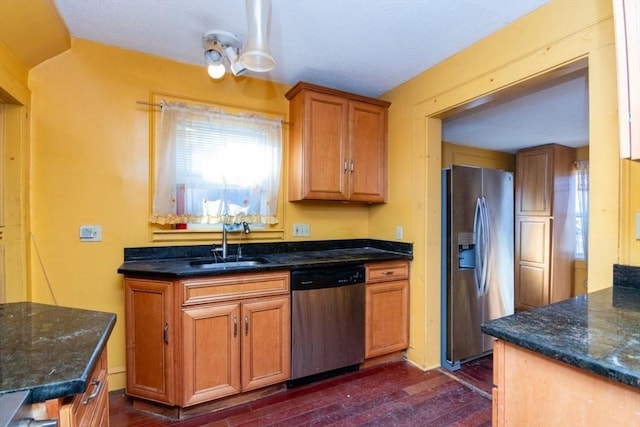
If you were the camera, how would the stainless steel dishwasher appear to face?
facing the viewer and to the right of the viewer

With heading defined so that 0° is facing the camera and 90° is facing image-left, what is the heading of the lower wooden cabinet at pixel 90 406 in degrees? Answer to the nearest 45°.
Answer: approximately 270°

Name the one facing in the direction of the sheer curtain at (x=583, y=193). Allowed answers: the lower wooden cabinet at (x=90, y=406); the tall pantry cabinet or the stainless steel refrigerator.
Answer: the lower wooden cabinet

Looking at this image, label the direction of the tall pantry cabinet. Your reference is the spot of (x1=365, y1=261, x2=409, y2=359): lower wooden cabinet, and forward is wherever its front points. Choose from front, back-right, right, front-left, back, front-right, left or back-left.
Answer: left

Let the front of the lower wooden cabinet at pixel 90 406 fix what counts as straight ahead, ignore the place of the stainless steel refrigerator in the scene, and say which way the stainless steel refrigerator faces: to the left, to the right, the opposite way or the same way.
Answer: to the right

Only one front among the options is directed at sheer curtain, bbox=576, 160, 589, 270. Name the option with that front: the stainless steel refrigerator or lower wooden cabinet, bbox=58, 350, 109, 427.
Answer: the lower wooden cabinet

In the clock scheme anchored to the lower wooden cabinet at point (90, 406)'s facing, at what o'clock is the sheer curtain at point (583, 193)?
The sheer curtain is roughly at 12 o'clock from the lower wooden cabinet.

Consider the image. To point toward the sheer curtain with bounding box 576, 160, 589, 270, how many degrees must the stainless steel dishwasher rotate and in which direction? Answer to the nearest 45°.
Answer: approximately 90° to its left

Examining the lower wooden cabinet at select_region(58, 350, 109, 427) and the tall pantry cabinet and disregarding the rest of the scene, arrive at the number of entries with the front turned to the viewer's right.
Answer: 1

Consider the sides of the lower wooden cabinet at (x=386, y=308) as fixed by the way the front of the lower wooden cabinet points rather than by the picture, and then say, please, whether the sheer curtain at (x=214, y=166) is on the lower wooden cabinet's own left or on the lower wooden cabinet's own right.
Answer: on the lower wooden cabinet's own right

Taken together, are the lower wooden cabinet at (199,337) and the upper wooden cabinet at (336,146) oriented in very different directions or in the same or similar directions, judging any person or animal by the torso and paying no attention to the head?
same or similar directions

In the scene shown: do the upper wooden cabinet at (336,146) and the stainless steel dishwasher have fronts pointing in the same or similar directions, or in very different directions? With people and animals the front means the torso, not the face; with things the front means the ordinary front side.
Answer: same or similar directions

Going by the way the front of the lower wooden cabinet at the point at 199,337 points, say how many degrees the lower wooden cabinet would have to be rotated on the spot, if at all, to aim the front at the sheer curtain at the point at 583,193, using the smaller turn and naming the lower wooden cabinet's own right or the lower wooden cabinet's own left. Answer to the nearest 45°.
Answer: approximately 45° to the lower wooden cabinet's own left

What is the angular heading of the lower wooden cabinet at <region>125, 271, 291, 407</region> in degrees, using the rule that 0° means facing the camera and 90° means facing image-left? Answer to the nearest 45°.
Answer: approximately 315°

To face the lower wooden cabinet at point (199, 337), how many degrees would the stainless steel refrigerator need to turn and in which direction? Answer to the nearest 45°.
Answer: approximately 90° to its right

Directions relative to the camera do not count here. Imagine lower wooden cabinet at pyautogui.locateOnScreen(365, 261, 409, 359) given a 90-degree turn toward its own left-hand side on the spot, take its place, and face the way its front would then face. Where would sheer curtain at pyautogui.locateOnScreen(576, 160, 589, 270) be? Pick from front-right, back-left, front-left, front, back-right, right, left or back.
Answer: front

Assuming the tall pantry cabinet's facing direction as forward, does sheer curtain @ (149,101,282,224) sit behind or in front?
in front
